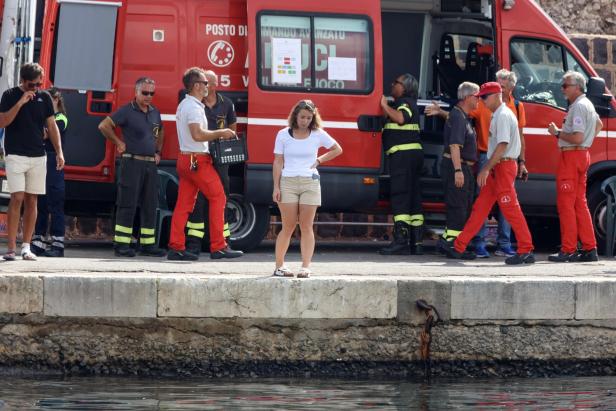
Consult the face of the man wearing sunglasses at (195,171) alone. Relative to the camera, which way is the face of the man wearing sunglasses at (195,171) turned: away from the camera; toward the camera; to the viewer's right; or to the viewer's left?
to the viewer's right

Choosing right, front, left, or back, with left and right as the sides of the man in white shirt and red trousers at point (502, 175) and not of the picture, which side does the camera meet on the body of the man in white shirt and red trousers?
left

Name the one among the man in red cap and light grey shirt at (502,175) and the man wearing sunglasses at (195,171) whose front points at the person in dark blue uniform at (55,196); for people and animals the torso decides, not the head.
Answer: the man in red cap and light grey shirt

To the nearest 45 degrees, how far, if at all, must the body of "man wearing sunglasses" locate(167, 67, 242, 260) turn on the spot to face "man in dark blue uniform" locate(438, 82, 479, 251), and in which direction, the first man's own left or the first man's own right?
0° — they already face them

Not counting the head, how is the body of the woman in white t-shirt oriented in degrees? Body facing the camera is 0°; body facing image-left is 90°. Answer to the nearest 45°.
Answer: approximately 0°

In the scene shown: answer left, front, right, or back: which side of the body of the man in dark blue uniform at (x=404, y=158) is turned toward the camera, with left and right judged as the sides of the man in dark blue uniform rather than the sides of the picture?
left

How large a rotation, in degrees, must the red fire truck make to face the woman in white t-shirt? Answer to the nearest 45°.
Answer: approximately 90° to its right
